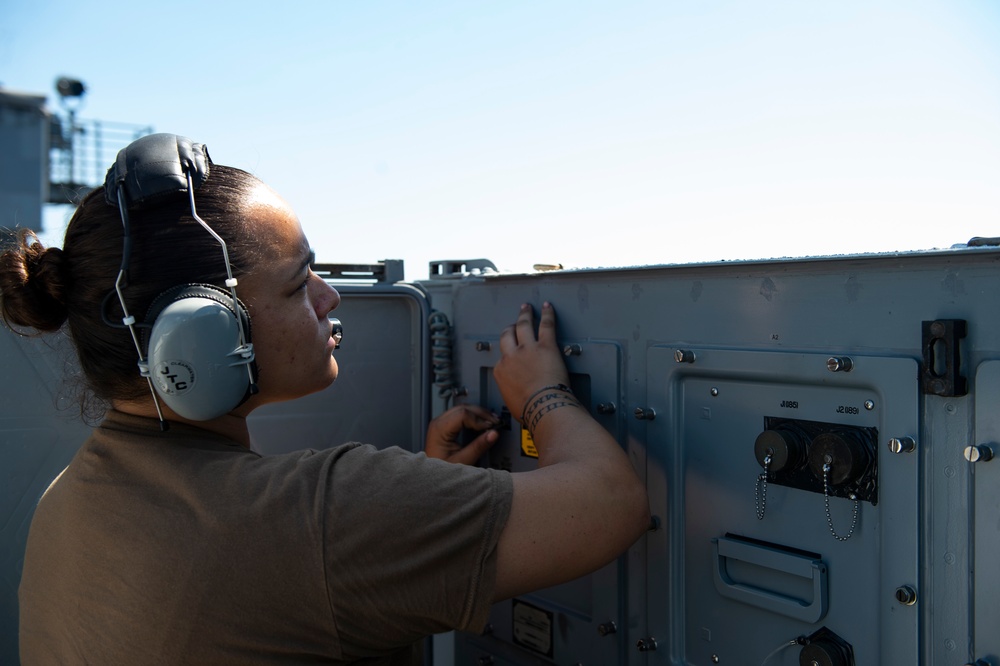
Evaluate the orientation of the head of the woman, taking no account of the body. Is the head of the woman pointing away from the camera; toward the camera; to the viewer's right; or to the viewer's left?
to the viewer's right

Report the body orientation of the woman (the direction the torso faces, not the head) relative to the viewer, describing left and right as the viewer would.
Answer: facing away from the viewer and to the right of the viewer
